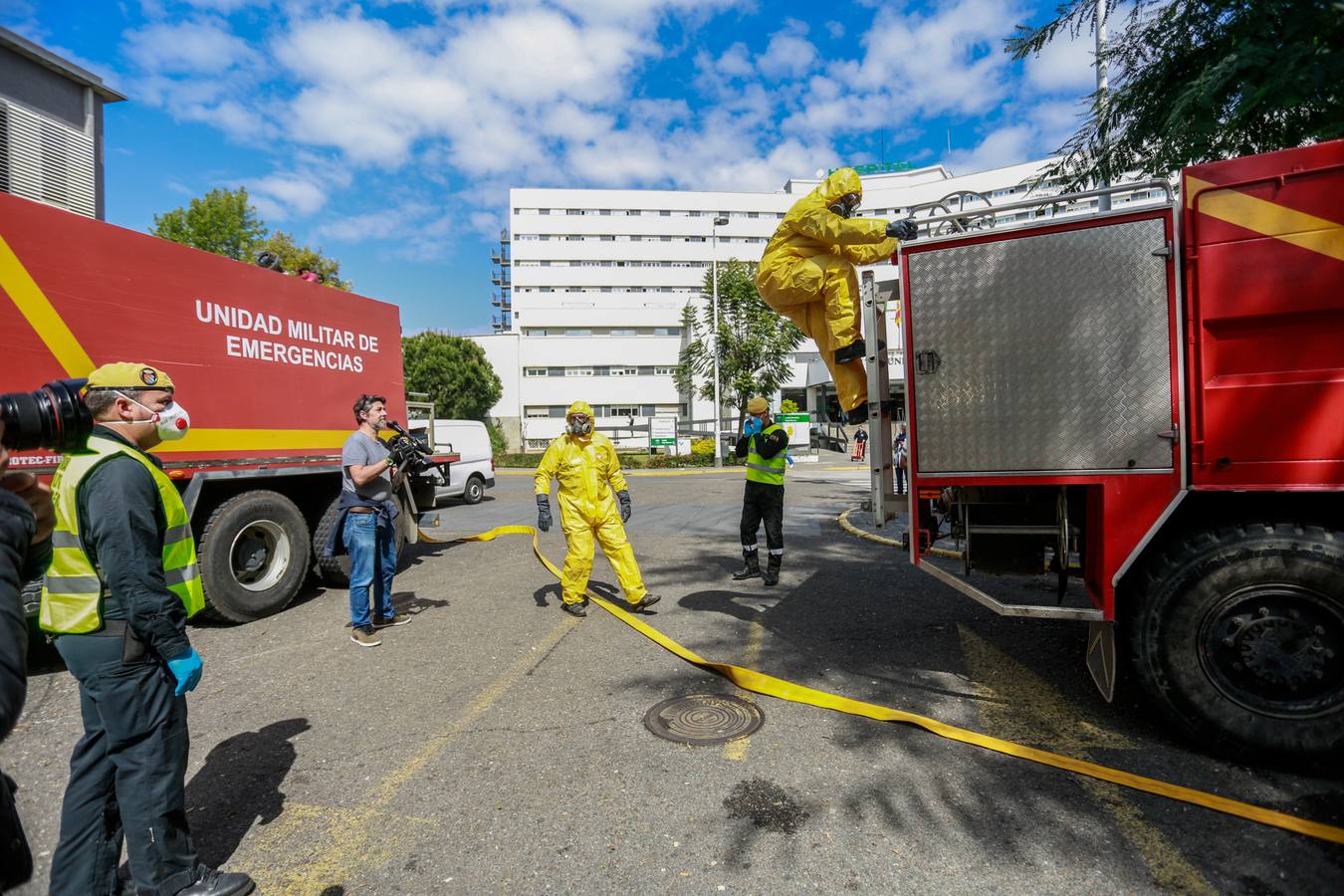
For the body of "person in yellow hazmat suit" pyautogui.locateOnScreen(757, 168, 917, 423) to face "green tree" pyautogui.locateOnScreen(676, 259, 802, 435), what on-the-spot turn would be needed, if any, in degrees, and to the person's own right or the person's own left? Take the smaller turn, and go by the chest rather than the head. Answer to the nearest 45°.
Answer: approximately 90° to the person's own left

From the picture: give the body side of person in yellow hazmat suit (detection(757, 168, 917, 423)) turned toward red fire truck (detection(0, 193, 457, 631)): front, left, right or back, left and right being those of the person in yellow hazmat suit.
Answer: back

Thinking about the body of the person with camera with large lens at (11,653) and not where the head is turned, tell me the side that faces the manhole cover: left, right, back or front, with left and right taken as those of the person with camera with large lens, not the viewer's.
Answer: front

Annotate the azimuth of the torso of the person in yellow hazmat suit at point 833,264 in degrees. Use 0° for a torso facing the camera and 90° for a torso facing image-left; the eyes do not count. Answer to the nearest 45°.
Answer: approximately 270°

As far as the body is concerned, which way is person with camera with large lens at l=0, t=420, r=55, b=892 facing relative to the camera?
to the viewer's right

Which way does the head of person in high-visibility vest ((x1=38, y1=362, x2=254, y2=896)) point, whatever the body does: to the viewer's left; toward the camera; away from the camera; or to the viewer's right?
to the viewer's right

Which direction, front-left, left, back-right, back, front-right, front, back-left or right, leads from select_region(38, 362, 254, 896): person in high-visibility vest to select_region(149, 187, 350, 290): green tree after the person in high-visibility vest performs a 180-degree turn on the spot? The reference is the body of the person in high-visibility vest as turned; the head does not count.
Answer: right

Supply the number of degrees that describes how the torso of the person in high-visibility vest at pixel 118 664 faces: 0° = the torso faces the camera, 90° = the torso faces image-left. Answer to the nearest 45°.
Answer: approximately 270°

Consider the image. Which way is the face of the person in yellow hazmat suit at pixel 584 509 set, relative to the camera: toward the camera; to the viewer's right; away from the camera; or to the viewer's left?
toward the camera

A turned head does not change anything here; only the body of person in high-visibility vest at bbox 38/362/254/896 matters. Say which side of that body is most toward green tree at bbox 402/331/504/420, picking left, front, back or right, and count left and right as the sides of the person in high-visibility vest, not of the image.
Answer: left

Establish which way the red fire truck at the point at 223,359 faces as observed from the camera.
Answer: facing the viewer and to the left of the viewer

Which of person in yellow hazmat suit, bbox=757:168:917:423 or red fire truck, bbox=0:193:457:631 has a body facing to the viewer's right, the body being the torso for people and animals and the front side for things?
the person in yellow hazmat suit

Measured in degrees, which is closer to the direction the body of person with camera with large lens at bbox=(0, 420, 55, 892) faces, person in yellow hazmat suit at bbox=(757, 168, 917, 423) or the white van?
the person in yellow hazmat suit

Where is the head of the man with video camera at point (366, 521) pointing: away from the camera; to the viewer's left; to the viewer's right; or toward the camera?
to the viewer's right

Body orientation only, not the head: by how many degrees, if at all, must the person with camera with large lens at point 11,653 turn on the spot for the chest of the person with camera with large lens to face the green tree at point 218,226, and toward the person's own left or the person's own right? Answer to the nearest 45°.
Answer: approximately 90° to the person's own left

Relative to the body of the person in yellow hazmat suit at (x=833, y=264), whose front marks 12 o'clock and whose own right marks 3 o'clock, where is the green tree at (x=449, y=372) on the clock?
The green tree is roughly at 8 o'clock from the person in yellow hazmat suit.
